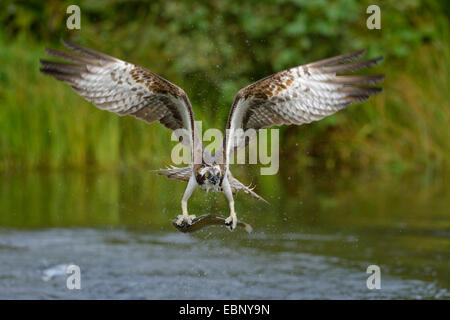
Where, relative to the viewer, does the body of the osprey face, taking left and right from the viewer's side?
facing the viewer
